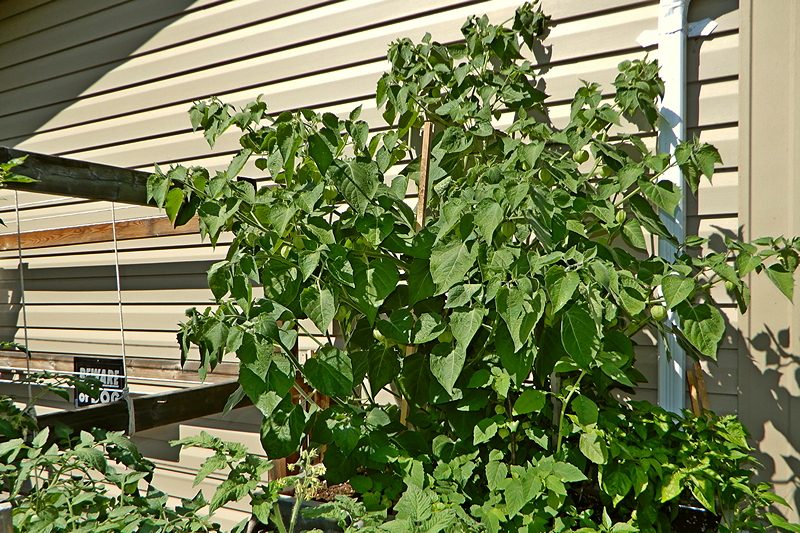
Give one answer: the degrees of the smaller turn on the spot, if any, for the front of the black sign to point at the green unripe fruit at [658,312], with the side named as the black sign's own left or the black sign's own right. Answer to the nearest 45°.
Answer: approximately 45° to the black sign's own left

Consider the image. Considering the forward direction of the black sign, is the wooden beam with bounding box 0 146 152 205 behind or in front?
in front

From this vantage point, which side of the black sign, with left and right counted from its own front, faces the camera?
front

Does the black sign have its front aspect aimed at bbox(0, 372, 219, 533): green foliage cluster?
yes

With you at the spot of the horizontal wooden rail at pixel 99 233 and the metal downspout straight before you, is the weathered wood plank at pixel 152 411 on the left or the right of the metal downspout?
right

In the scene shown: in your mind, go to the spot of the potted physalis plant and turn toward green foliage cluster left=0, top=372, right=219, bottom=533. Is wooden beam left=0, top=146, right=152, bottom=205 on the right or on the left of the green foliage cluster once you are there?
right

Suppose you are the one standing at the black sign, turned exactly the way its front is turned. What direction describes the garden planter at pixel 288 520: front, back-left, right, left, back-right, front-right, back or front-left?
front
